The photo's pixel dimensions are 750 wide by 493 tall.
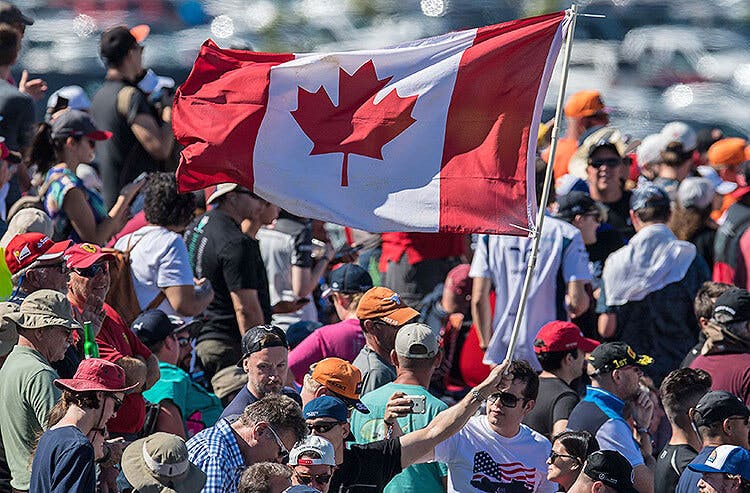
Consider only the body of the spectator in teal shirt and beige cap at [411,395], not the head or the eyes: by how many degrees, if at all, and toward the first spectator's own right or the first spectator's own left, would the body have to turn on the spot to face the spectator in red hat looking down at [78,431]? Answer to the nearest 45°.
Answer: approximately 135° to the first spectator's own left

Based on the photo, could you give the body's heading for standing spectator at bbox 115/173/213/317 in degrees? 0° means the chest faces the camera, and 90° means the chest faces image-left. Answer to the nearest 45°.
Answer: approximately 225°

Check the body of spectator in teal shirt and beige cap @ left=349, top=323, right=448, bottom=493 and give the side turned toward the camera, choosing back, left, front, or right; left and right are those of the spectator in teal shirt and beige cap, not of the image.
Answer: back

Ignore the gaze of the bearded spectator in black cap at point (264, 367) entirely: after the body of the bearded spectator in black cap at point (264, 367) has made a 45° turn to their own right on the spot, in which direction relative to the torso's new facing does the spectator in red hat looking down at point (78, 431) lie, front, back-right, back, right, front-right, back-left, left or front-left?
front-right

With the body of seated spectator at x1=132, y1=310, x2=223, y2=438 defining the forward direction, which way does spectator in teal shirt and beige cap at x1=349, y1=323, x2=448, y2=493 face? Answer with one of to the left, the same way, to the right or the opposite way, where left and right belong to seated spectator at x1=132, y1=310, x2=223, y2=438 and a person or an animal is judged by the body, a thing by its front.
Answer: to the left

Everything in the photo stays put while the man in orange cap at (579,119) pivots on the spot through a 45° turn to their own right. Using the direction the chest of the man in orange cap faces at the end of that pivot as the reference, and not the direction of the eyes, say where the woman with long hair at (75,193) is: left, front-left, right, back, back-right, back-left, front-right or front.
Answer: right
